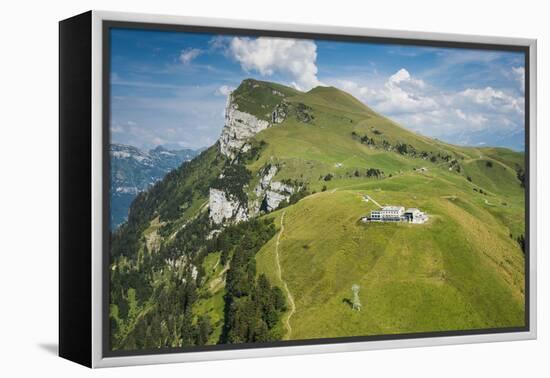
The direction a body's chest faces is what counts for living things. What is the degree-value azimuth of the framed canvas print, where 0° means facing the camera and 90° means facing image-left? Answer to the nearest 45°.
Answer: approximately 315°
